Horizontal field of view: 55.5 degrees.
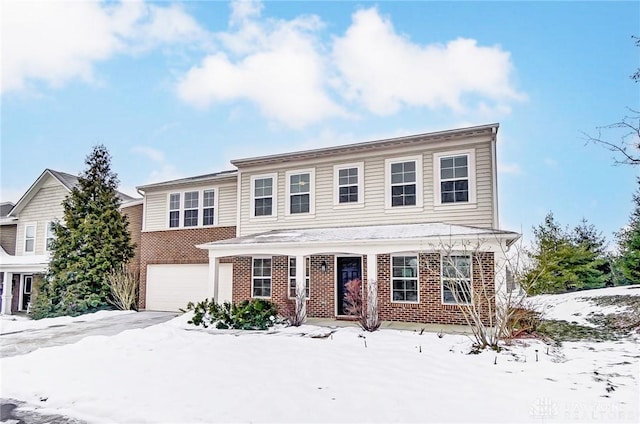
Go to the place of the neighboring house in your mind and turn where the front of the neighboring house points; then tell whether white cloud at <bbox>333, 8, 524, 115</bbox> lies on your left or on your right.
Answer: on your left

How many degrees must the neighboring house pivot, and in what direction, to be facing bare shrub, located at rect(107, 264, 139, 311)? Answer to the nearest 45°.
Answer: approximately 90° to its left

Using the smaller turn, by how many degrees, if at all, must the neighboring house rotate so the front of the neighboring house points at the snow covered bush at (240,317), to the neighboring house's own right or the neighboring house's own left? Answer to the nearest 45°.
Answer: approximately 90° to the neighboring house's own left

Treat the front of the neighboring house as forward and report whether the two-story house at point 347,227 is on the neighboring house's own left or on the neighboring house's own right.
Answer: on the neighboring house's own left

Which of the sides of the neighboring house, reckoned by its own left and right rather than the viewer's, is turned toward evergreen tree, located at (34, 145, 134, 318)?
left
